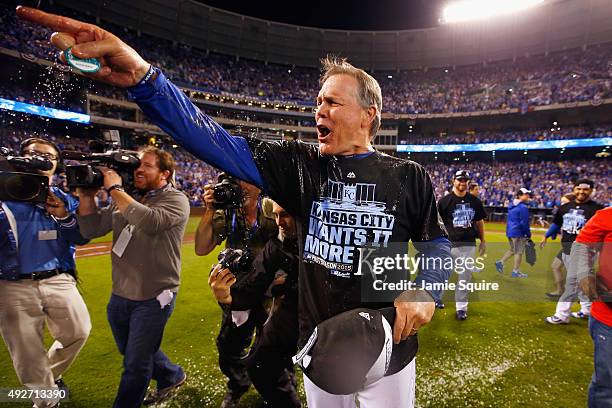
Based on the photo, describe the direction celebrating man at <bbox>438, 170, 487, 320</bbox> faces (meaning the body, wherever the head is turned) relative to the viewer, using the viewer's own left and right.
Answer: facing the viewer

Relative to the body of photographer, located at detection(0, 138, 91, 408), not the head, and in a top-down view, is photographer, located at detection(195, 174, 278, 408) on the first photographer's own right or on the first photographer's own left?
on the first photographer's own left

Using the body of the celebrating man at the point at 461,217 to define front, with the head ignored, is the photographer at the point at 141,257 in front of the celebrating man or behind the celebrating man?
in front

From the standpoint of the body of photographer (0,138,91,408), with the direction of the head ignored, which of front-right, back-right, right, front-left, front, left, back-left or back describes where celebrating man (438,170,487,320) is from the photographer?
left

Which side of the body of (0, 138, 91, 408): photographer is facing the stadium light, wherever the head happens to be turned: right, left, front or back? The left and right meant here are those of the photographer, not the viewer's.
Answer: left

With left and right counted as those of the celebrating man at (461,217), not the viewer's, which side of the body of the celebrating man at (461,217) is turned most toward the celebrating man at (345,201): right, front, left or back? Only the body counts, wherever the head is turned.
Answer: front

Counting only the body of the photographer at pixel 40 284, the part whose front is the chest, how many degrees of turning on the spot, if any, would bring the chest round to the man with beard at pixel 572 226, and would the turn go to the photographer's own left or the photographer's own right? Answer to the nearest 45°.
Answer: approximately 90° to the photographer's own left

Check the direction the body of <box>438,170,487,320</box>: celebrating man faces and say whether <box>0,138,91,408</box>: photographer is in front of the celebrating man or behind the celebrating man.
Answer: in front
